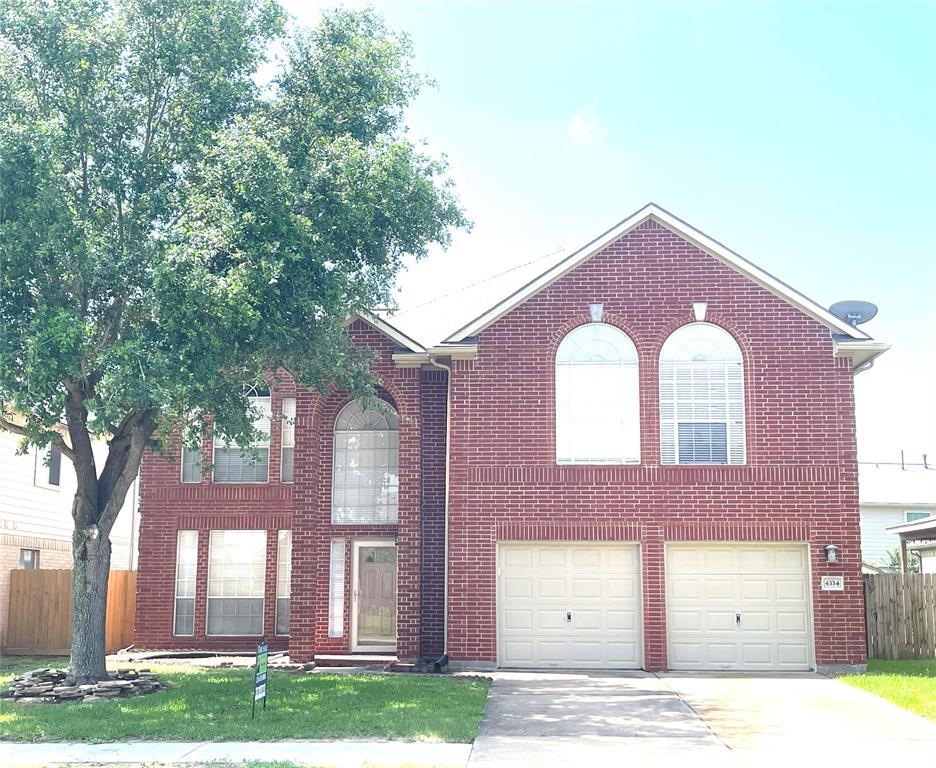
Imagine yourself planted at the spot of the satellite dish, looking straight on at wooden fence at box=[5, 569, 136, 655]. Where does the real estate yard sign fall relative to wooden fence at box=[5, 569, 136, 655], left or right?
left

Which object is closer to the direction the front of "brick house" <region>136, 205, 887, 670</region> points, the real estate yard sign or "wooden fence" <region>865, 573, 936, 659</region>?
the real estate yard sign

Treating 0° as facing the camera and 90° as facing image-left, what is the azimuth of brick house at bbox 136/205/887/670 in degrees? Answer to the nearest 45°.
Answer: approximately 0°

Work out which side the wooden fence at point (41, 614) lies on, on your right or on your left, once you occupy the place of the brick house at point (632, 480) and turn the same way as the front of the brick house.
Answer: on your right

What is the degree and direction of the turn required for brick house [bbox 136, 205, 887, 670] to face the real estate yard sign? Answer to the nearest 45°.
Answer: approximately 45° to its right

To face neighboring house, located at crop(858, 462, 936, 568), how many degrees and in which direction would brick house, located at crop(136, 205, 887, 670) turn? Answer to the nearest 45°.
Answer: approximately 135° to its left

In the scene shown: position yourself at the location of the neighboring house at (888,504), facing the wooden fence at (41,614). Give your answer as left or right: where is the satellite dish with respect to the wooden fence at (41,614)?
left

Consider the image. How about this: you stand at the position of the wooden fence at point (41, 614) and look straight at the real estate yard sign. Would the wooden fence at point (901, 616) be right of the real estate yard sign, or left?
left

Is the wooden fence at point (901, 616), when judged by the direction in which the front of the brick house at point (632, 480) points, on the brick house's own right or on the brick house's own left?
on the brick house's own left

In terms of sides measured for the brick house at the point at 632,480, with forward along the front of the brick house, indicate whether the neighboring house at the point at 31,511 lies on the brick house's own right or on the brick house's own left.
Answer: on the brick house's own right
